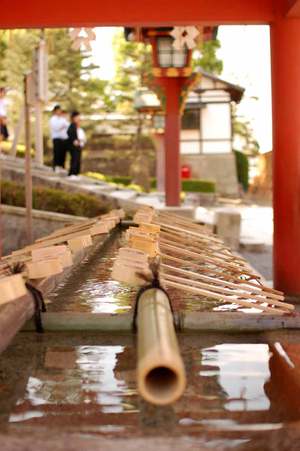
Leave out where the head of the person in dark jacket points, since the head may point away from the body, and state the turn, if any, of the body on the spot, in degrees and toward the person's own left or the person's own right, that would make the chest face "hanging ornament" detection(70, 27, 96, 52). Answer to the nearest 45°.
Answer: approximately 45° to the person's own right

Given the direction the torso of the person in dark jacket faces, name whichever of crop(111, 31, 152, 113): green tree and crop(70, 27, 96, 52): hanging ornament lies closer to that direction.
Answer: the hanging ornament

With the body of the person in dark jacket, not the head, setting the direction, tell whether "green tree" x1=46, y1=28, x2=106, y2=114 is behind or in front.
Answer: behind

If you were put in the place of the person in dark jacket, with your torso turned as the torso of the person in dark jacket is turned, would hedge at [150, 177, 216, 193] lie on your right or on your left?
on your left

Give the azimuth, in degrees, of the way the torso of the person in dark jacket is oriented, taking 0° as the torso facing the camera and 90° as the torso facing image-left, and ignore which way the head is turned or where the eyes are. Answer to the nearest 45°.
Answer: approximately 315°

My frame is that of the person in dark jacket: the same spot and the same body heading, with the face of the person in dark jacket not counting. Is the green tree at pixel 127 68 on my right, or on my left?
on my left
